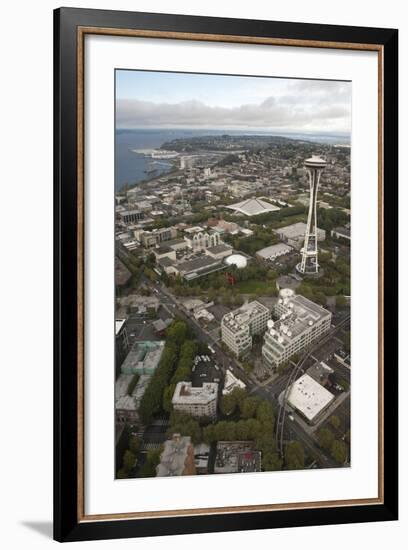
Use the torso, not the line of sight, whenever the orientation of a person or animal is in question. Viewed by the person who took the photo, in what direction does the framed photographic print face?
facing the viewer and to the right of the viewer
